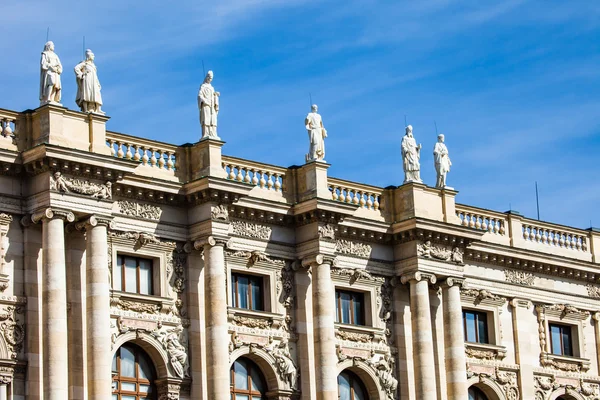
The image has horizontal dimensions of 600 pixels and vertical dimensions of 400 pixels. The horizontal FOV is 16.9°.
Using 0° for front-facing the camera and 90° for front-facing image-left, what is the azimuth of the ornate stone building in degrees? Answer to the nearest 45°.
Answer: approximately 315°

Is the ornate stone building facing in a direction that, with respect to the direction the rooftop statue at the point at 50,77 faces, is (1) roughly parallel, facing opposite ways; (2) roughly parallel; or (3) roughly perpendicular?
roughly parallel

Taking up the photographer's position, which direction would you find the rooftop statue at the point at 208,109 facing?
facing the viewer and to the right of the viewer

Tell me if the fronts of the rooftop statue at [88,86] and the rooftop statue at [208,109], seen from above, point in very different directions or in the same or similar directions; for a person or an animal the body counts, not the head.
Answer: same or similar directions

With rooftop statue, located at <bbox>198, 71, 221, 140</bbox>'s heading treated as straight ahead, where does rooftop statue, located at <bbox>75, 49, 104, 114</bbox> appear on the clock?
rooftop statue, located at <bbox>75, 49, 104, 114</bbox> is roughly at 3 o'clock from rooftop statue, located at <bbox>198, 71, 221, 140</bbox>.

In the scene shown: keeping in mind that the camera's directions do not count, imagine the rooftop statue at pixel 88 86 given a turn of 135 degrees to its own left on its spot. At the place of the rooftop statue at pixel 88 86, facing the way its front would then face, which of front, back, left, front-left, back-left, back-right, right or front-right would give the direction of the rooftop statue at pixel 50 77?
back-left

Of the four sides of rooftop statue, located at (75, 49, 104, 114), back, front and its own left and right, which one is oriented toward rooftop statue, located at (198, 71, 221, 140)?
left

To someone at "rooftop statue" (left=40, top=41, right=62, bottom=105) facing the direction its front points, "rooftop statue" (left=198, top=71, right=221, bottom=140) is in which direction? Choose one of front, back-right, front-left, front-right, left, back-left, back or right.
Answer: left
